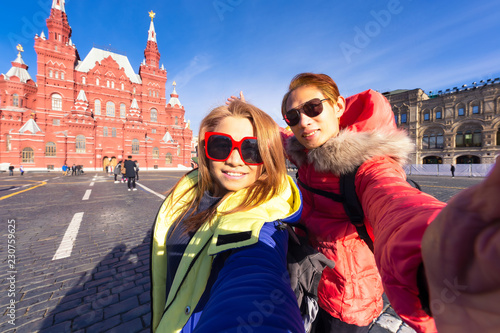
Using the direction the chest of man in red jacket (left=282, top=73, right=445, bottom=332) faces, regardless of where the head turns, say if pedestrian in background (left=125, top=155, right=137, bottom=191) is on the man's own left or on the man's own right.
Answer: on the man's own right

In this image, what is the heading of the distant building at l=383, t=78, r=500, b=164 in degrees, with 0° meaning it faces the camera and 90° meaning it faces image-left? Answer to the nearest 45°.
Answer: approximately 45°

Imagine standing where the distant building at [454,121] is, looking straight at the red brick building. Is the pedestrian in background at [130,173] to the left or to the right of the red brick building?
left

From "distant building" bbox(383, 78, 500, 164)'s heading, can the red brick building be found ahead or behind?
ahead

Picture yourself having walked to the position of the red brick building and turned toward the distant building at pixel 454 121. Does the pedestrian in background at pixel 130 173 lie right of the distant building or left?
right

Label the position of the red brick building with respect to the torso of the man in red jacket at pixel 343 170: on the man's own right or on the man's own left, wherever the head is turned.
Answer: on the man's own right

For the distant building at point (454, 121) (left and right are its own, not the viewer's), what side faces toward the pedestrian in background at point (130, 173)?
front

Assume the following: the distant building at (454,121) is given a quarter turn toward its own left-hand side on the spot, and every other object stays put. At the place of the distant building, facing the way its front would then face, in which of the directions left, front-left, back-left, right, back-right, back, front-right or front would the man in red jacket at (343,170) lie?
front-right
